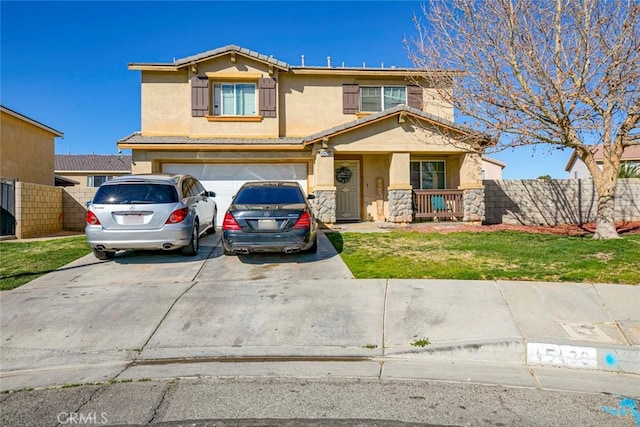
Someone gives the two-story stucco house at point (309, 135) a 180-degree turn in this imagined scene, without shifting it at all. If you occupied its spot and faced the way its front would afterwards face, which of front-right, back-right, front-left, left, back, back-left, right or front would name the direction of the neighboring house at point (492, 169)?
front-right

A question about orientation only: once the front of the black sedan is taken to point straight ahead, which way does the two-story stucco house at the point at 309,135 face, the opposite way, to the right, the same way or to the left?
the opposite way

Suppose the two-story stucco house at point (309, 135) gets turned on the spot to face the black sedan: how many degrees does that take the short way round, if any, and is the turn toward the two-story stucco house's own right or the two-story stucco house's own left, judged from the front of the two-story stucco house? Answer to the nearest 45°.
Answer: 0° — it already faces it

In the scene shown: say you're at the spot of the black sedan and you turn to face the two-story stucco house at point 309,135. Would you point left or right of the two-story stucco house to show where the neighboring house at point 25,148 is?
left

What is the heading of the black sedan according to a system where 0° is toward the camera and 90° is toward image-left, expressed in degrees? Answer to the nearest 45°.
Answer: approximately 180°

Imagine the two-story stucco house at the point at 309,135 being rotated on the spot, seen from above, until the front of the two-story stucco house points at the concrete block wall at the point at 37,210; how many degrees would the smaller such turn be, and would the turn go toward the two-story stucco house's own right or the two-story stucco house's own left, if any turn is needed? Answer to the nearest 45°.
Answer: approximately 90° to the two-story stucco house's own right

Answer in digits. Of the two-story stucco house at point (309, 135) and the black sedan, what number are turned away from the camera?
1
